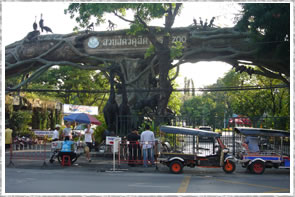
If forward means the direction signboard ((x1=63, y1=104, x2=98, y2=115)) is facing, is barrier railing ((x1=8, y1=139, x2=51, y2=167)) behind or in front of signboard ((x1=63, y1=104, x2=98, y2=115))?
in front

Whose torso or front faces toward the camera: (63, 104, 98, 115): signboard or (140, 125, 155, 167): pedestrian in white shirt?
the signboard

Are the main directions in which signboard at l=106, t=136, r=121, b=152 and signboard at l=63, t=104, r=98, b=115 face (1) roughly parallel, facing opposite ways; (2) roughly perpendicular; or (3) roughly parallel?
roughly parallel

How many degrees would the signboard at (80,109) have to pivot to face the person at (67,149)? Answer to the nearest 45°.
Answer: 0° — it already faces them

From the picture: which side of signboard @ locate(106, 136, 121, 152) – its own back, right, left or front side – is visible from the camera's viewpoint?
front

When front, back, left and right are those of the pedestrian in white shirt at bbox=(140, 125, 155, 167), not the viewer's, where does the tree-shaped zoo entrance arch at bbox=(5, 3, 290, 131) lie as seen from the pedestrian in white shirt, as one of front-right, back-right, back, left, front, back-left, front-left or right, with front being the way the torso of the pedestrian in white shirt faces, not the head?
front

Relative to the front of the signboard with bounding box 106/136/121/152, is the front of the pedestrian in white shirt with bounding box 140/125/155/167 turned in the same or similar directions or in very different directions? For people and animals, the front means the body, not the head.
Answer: very different directions

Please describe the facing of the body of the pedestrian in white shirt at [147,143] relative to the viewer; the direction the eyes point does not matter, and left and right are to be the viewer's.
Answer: facing away from the viewer

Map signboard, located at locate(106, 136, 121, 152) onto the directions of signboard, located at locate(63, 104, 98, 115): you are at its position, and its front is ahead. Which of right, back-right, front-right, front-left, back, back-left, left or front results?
front

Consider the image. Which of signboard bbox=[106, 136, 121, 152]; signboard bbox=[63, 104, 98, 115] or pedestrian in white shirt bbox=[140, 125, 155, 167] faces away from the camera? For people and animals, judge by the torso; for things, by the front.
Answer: the pedestrian in white shirt

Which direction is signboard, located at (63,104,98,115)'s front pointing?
toward the camera
